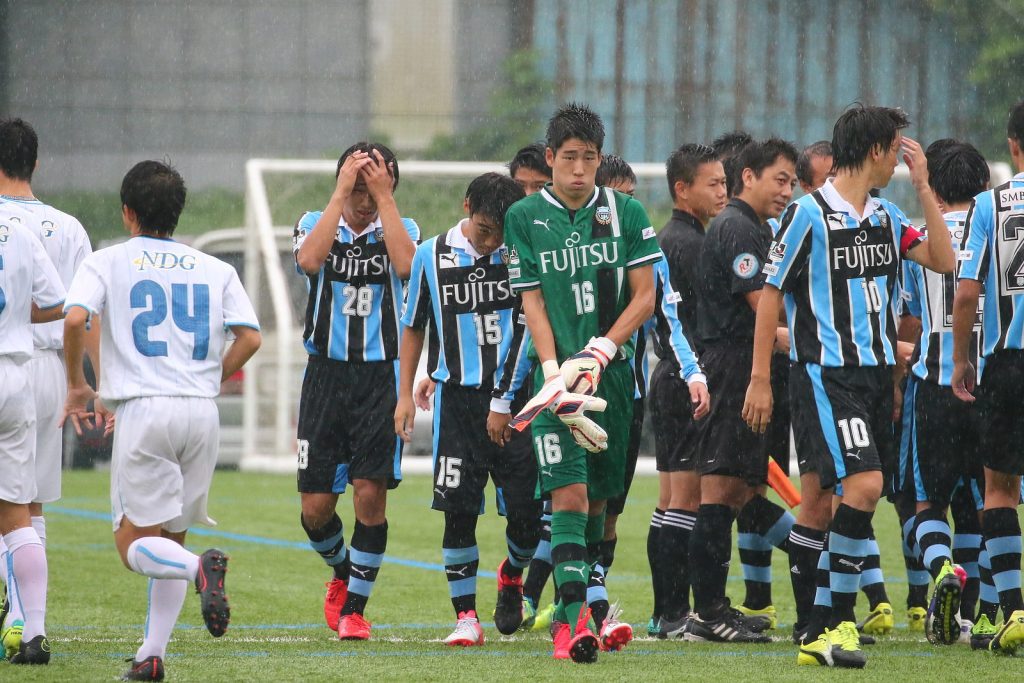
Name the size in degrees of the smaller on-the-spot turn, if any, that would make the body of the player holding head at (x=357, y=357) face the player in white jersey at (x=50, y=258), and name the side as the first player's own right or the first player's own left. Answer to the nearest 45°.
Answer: approximately 90° to the first player's own right

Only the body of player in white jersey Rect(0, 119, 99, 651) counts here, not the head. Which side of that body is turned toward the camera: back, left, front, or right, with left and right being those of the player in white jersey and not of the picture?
back

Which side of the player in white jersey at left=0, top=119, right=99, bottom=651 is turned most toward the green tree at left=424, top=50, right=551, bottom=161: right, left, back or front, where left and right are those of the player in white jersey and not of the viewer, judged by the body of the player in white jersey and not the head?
front

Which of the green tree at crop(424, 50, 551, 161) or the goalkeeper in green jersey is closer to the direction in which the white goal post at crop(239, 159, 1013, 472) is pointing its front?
the goalkeeper in green jersey

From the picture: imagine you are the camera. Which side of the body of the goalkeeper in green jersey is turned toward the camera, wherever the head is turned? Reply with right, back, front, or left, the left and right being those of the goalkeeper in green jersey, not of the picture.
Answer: front

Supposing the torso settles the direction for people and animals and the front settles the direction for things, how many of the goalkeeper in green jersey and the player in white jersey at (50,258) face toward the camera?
1

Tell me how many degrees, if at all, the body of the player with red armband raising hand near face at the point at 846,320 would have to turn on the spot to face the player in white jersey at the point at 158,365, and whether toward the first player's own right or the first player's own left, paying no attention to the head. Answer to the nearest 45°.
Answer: approximately 90° to the first player's own right

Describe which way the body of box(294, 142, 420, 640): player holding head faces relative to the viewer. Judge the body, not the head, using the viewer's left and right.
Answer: facing the viewer

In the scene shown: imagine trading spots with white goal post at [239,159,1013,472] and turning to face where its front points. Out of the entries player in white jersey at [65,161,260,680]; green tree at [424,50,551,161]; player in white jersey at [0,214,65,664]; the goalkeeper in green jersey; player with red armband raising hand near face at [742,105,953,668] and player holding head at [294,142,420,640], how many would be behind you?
1

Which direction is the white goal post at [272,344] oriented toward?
toward the camera

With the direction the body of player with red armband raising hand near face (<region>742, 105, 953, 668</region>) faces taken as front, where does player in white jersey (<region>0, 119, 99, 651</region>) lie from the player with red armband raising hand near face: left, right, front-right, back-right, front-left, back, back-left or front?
back-right
